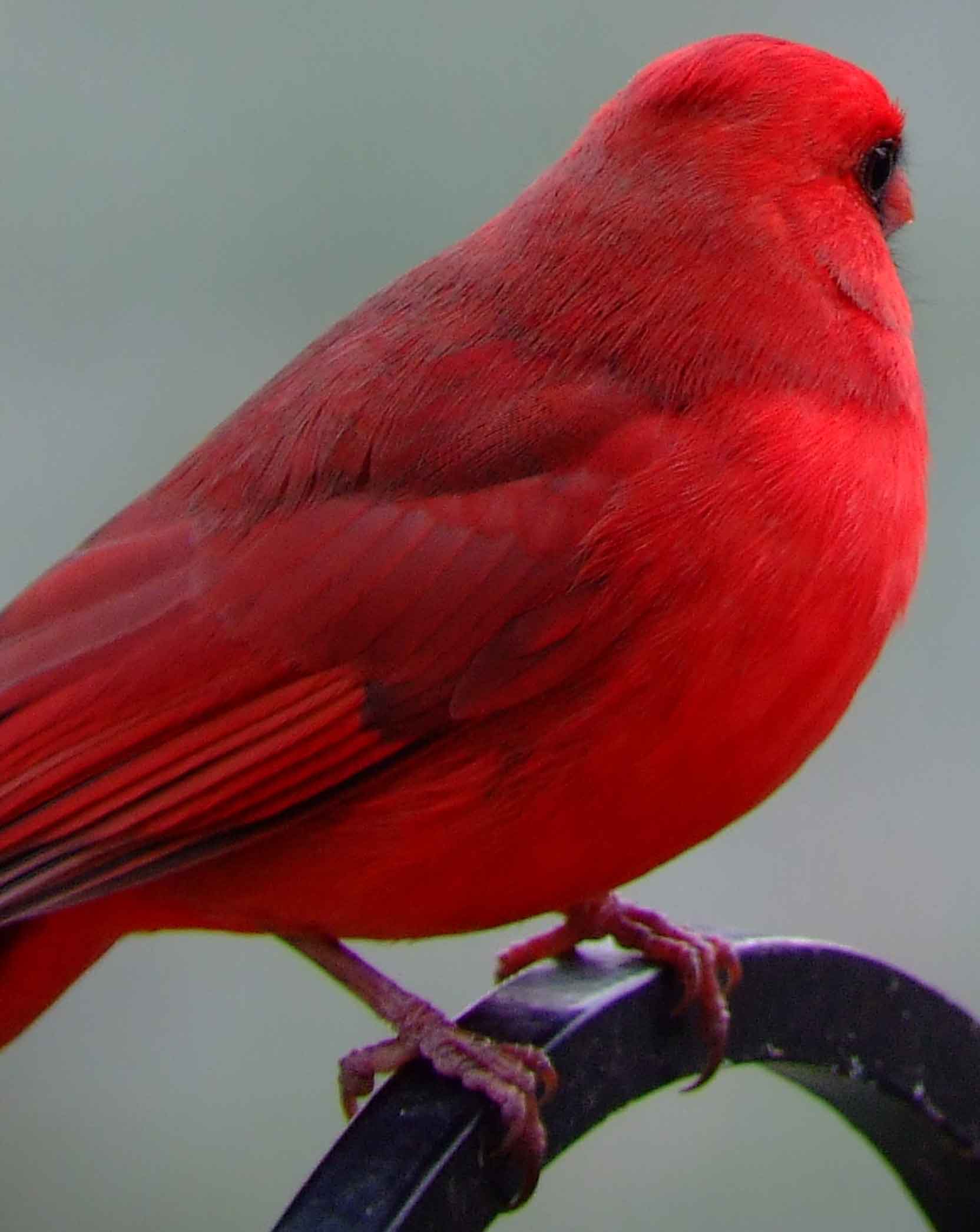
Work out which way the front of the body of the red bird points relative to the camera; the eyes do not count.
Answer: to the viewer's right
